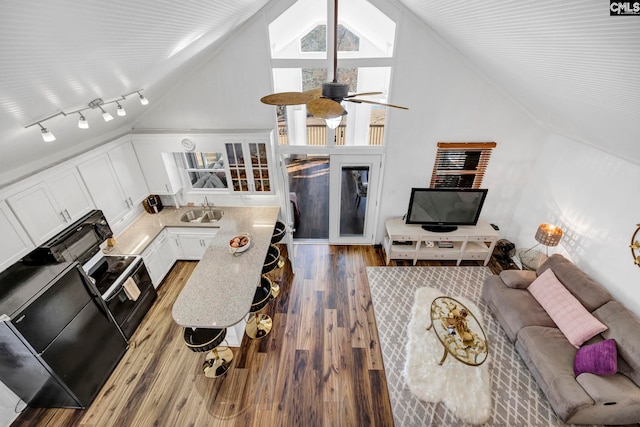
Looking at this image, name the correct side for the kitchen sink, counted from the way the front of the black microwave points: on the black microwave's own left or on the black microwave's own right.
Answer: on the black microwave's own left

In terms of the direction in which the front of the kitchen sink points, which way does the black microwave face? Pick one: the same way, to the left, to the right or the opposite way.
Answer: to the left

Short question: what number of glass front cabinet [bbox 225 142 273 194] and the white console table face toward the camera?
2

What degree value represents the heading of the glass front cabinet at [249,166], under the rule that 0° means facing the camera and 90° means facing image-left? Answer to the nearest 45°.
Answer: approximately 0°

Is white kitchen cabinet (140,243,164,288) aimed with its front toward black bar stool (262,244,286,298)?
yes
